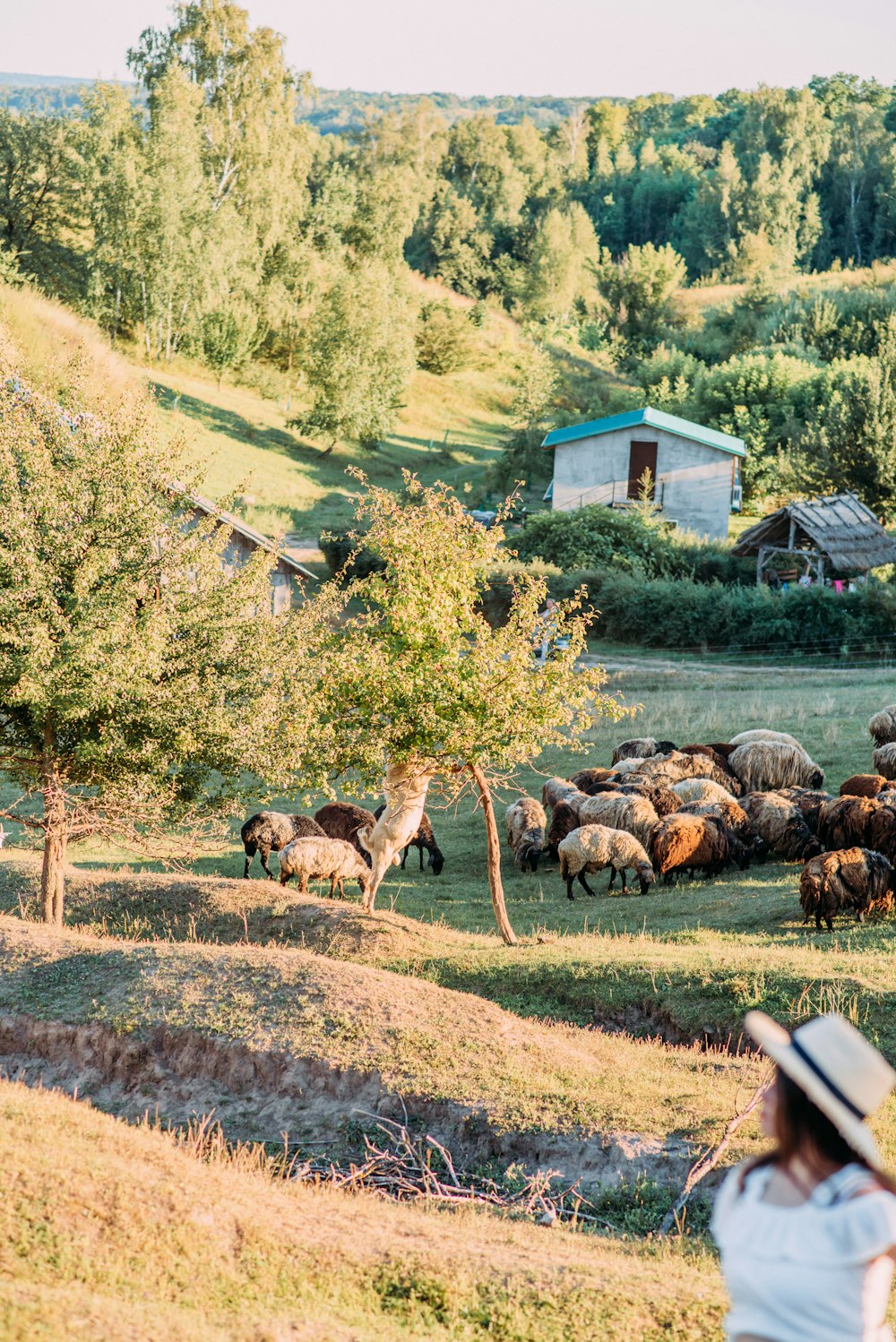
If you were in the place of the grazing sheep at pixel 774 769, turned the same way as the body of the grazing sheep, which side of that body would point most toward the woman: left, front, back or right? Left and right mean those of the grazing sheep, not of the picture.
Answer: right

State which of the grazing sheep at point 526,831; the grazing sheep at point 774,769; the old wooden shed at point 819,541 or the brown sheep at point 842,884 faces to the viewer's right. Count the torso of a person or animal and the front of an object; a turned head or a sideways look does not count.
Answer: the grazing sheep at point 774,769

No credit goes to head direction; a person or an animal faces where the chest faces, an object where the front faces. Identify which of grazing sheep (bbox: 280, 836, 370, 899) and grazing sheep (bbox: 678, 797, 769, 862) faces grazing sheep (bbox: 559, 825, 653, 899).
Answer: grazing sheep (bbox: 280, 836, 370, 899)

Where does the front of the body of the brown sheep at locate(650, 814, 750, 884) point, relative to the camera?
to the viewer's right

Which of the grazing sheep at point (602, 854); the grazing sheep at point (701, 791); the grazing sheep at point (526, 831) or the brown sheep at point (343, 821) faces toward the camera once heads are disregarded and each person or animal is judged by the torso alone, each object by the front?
the grazing sheep at point (526, 831)

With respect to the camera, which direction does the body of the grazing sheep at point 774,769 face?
to the viewer's right

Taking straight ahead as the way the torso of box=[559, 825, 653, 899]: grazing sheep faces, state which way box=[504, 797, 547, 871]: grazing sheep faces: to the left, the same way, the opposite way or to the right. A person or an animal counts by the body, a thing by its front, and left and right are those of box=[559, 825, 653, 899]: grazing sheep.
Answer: to the right

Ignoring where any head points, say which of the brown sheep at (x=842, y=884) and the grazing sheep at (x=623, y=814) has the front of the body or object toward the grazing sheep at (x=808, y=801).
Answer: the grazing sheep at (x=623, y=814)
